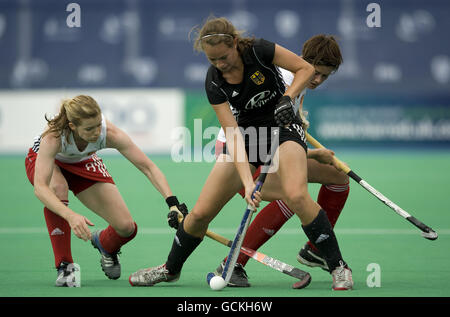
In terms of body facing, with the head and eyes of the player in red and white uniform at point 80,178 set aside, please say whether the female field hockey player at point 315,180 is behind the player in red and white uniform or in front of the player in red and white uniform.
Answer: in front

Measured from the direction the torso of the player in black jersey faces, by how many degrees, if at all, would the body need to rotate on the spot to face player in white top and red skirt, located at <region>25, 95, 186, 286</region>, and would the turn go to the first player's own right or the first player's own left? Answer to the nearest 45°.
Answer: approximately 90° to the first player's own right

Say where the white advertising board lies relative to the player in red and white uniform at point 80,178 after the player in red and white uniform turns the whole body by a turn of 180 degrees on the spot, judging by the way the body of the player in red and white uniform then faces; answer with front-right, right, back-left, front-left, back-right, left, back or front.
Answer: front-right

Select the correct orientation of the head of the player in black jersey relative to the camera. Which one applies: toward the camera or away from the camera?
toward the camera

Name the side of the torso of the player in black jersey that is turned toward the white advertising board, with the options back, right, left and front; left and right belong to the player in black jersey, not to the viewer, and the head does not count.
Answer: back

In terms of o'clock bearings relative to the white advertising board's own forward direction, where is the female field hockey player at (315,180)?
The female field hockey player is roughly at 12 o'clock from the white advertising board.

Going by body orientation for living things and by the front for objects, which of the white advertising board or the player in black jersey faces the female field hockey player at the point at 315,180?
the white advertising board

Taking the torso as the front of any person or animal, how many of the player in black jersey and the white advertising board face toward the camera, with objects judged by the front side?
2

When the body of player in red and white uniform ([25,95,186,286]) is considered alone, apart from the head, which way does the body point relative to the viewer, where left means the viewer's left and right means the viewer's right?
facing the viewer and to the right of the viewer

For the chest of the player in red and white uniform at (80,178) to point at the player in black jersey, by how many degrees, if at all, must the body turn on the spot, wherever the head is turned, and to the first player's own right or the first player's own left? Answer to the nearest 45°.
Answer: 0° — they already face them

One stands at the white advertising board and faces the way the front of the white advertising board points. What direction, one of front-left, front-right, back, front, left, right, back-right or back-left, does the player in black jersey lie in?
front

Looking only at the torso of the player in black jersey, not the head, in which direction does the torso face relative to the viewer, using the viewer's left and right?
facing the viewer
